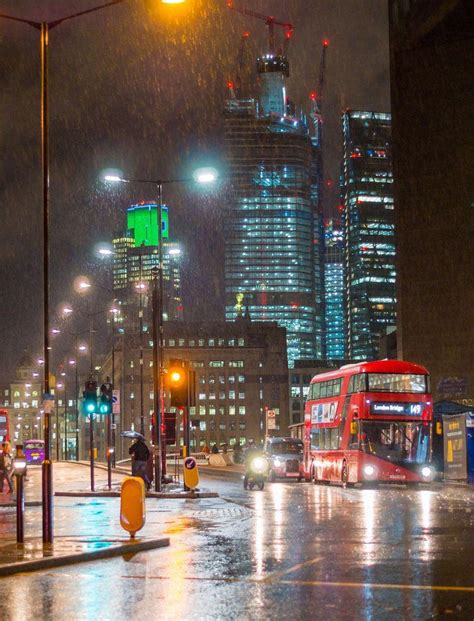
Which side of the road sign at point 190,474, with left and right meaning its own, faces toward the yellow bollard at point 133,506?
front

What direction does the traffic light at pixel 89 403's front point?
toward the camera

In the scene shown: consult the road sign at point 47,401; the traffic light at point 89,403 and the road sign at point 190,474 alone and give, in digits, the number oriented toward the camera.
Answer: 3

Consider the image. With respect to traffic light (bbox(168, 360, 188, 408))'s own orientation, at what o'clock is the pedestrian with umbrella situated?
The pedestrian with umbrella is roughly at 3 o'clock from the traffic light.

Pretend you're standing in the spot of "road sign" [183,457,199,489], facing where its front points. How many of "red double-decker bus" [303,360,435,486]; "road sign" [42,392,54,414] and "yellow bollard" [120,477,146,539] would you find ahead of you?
2

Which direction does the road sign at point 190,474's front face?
toward the camera

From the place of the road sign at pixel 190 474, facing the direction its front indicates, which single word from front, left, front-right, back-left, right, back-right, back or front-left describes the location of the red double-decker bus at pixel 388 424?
back-left

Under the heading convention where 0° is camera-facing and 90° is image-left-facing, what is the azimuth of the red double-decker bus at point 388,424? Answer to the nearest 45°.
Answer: approximately 315°

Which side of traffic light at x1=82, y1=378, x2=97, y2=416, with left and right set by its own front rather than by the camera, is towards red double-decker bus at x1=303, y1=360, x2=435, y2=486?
left
